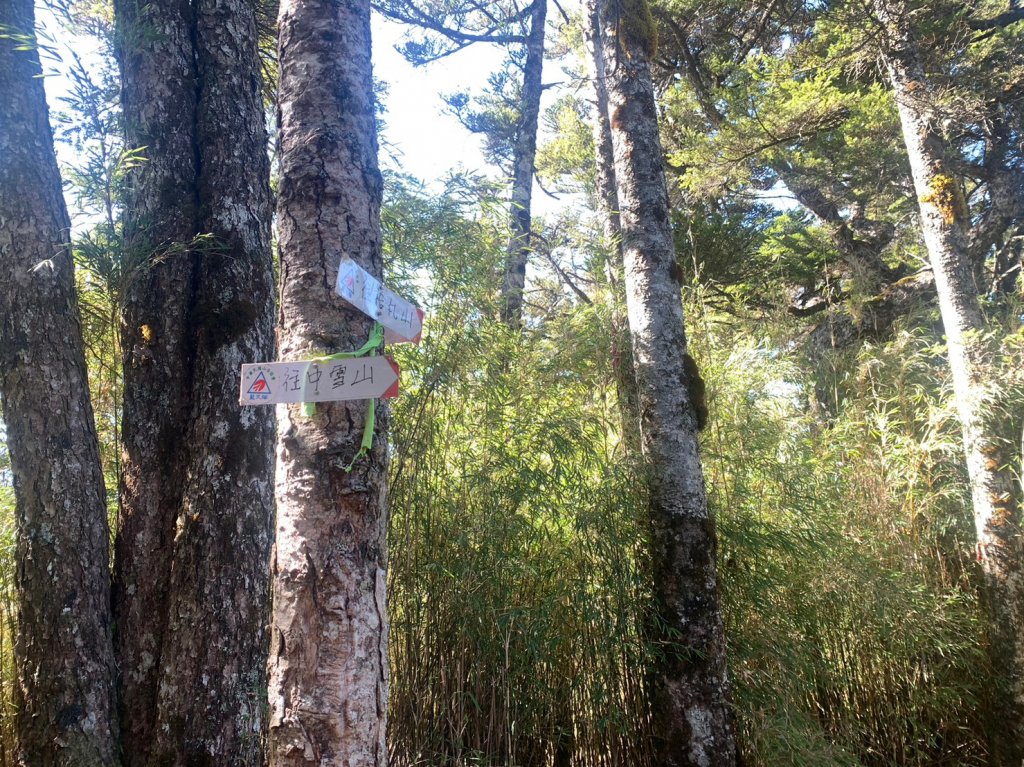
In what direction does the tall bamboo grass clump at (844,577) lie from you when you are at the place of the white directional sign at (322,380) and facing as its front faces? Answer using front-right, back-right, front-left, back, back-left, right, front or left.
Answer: back-left

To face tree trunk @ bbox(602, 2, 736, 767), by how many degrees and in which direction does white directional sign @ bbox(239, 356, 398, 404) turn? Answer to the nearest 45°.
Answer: approximately 135° to its left

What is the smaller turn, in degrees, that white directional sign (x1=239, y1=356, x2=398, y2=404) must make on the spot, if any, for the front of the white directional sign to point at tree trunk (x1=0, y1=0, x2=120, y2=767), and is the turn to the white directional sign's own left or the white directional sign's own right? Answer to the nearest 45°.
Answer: approximately 135° to the white directional sign's own right

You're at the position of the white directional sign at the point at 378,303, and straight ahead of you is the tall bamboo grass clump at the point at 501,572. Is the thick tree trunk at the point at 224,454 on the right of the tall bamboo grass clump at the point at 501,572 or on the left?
left

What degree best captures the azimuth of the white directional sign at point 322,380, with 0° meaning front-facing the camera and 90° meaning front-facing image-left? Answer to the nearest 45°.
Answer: approximately 0°

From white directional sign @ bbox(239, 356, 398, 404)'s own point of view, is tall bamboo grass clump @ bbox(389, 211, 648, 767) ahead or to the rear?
to the rear
